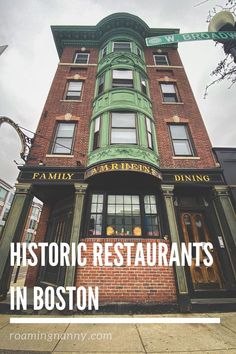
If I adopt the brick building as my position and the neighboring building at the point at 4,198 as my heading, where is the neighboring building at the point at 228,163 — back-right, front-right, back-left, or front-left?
back-right

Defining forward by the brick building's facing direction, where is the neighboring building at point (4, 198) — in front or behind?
behind

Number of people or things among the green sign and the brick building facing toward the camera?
2

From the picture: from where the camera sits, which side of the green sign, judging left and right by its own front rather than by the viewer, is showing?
front

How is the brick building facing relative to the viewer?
toward the camera

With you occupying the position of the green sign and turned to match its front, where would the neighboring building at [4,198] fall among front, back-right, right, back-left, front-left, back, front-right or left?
right

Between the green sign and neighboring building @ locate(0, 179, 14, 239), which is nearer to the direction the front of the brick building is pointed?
the green sign
